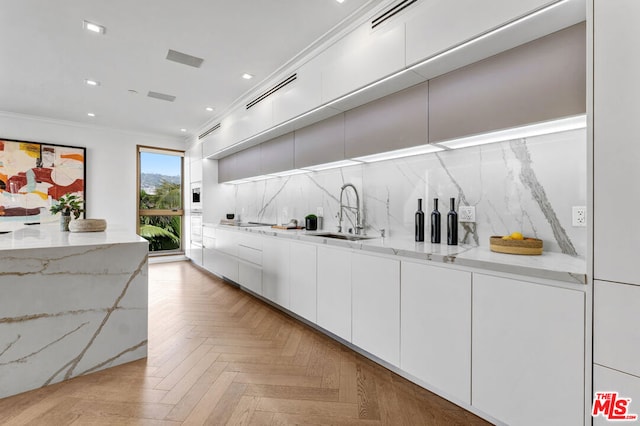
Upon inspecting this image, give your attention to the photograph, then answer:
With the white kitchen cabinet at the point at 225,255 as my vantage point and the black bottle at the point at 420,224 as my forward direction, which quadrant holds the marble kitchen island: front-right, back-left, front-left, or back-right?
front-right

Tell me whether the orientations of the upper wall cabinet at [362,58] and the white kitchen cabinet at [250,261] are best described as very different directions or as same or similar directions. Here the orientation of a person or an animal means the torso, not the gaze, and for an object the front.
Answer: same or similar directions

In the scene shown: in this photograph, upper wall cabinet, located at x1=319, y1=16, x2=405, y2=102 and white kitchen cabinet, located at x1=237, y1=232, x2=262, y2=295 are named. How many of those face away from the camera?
0

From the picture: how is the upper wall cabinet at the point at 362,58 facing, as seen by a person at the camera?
facing the viewer and to the left of the viewer

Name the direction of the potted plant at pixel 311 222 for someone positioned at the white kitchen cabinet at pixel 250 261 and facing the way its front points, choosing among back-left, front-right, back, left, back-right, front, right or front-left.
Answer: left

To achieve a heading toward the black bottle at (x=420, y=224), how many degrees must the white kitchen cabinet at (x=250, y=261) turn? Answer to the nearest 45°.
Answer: approximately 90° to its left

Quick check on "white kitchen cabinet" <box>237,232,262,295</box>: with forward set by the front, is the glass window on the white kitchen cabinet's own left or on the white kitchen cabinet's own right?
on the white kitchen cabinet's own right

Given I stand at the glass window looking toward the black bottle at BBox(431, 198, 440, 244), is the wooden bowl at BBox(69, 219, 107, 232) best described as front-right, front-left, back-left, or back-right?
front-right
